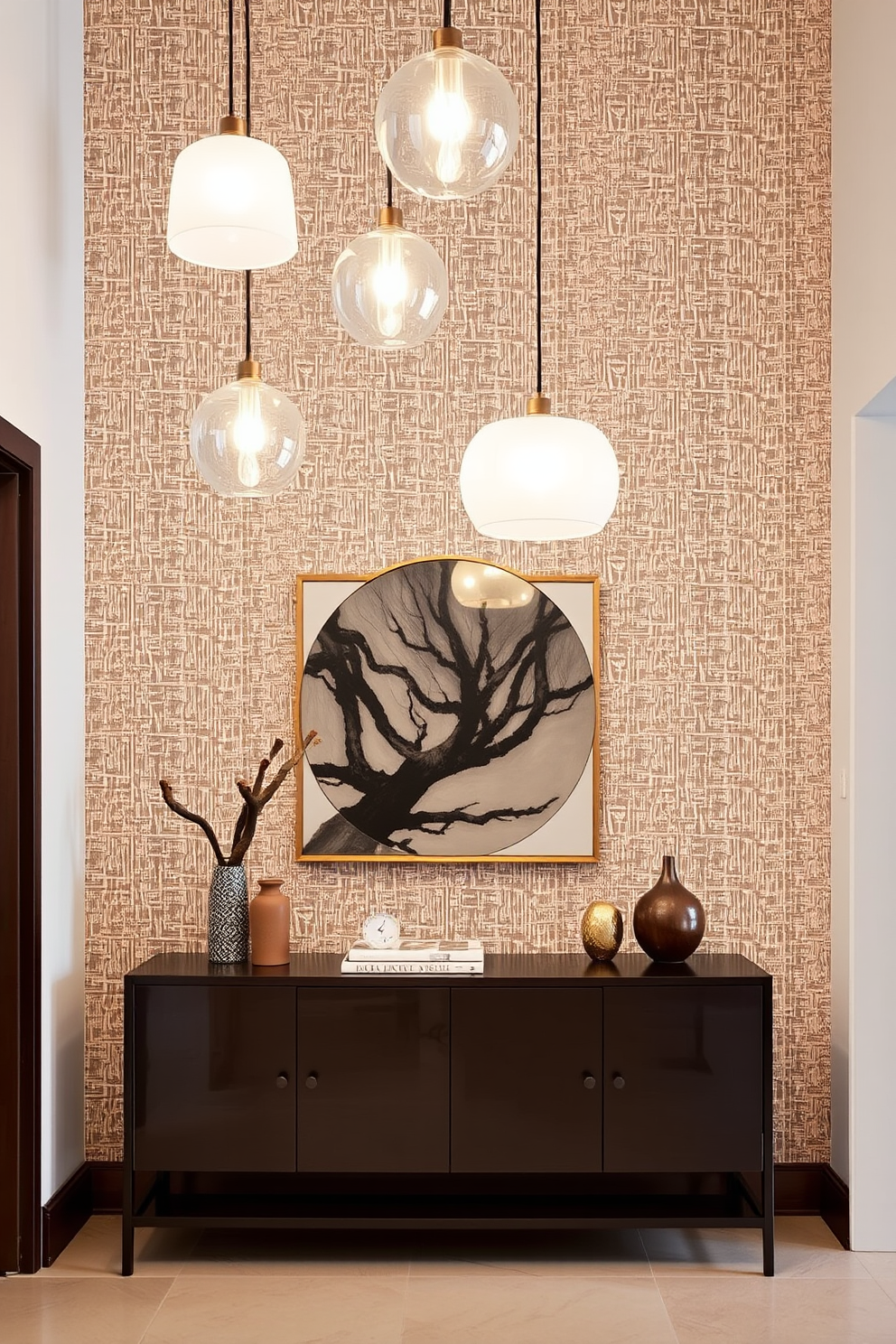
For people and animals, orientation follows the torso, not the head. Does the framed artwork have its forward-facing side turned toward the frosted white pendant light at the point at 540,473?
yes

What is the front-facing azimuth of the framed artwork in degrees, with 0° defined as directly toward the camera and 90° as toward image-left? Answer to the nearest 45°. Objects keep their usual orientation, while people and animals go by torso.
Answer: approximately 0°

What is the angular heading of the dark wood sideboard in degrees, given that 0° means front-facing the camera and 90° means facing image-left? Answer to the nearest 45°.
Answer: approximately 0°

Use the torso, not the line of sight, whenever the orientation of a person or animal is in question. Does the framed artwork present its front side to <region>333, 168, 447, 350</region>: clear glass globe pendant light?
yes

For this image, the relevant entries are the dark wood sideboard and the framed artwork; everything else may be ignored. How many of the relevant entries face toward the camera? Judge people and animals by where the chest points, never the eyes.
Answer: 2
